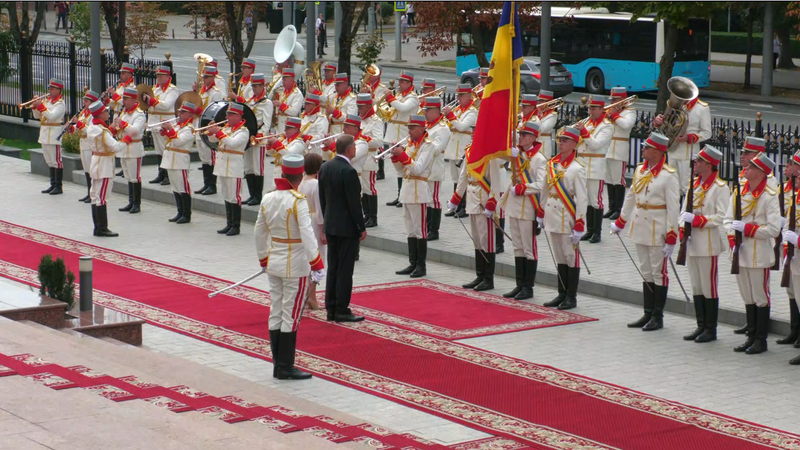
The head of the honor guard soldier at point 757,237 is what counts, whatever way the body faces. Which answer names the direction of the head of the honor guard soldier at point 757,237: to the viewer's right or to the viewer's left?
to the viewer's left

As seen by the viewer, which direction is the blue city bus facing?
to the viewer's left

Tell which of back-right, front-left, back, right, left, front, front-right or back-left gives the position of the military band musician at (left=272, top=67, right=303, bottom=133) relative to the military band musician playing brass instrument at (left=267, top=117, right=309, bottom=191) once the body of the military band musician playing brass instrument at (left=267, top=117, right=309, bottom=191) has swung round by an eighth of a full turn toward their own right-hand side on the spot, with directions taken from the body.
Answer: right

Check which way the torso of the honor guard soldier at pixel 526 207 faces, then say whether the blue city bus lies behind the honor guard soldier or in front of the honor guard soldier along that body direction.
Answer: behind

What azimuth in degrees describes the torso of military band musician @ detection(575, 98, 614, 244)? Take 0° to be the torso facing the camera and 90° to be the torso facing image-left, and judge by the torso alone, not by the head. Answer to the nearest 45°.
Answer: approximately 45°
